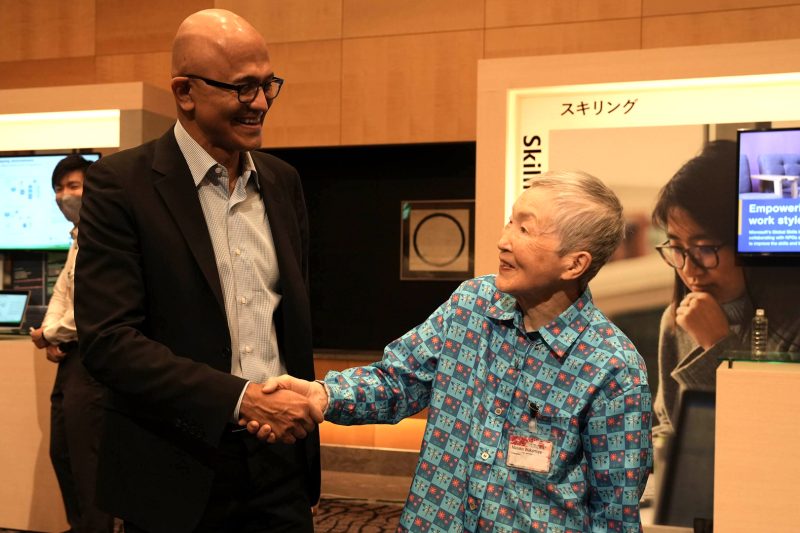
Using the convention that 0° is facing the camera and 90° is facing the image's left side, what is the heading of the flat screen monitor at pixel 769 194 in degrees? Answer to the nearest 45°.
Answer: approximately 0°

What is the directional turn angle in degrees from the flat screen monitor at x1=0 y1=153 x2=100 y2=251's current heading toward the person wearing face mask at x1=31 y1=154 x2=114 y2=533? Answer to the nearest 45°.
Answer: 0° — it already faces them

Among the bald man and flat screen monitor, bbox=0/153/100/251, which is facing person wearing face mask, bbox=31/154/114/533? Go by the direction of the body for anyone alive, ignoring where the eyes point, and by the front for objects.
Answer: the flat screen monitor

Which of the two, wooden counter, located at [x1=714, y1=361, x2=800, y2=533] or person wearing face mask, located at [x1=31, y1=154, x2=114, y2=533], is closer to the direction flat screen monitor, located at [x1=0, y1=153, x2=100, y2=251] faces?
the person wearing face mask

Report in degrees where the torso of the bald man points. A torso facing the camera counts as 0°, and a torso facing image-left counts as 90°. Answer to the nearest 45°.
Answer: approximately 315°

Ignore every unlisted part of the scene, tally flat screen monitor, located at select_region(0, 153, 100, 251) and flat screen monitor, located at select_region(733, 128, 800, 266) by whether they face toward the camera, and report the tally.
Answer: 2

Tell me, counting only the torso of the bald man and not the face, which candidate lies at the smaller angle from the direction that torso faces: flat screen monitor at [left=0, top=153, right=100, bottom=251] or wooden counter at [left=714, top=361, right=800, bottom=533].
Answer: the wooden counter
